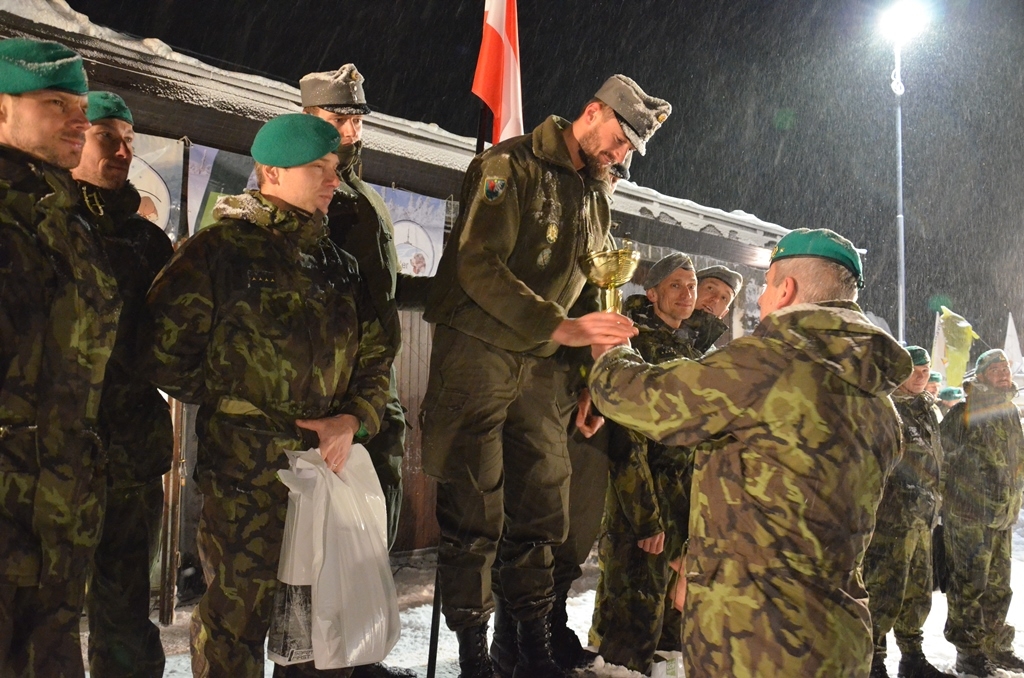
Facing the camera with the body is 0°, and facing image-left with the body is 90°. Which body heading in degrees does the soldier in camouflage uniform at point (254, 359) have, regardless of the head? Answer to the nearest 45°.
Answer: approximately 315°

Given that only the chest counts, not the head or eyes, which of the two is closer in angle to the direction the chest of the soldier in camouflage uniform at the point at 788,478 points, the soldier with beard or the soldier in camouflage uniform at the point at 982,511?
the soldier with beard

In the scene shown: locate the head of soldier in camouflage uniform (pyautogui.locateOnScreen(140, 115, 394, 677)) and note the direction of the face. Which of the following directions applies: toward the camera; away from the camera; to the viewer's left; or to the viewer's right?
to the viewer's right

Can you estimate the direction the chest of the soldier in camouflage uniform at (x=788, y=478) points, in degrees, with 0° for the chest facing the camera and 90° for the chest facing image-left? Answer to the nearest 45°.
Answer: approximately 135°

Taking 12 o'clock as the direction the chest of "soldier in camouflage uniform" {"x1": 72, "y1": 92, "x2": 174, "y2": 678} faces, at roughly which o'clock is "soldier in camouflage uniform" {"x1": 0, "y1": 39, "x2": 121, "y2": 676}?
"soldier in camouflage uniform" {"x1": 0, "y1": 39, "x2": 121, "y2": 676} is roughly at 2 o'clock from "soldier in camouflage uniform" {"x1": 72, "y1": 92, "x2": 174, "y2": 678}.

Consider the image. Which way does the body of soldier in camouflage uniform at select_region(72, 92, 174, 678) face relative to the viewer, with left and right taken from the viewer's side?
facing the viewer and to the right of the viewer

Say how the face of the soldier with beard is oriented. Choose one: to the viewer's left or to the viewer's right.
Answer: to the viewer's right

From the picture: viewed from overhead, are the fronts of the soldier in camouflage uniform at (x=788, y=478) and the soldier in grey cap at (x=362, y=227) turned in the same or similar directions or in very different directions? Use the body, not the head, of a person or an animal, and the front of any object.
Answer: very different directions

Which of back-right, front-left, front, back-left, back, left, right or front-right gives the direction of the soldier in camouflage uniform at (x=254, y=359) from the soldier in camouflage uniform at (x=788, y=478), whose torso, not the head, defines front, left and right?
front-left

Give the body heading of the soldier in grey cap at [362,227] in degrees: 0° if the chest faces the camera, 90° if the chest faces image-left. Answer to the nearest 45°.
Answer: approximately 315°
